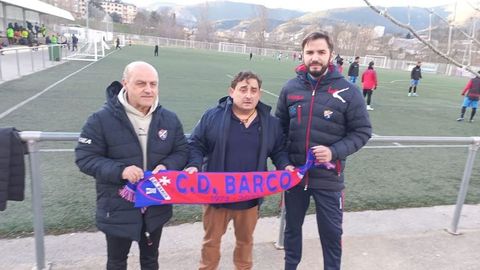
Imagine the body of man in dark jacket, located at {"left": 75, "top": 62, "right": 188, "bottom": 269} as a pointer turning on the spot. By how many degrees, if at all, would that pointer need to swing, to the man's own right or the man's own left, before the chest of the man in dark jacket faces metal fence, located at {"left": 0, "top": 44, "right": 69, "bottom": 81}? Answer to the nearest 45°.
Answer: approximately 135° to the man's own left

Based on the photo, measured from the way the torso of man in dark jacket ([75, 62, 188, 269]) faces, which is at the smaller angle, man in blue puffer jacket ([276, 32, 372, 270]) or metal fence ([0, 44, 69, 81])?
the man in blue puffer jacket

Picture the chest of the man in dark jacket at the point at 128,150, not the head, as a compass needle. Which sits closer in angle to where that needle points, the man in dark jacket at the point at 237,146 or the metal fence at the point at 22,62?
the man in dark jacket

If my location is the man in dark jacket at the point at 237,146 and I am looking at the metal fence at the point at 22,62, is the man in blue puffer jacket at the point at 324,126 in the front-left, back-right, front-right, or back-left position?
back-right

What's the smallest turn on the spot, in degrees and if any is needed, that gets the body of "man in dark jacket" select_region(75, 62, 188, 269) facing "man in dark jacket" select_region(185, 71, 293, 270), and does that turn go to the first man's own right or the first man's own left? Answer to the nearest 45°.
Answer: approximately 45° to the first man's own left

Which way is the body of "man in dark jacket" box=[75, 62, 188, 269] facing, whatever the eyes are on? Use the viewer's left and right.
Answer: facing the viewer and to the right of the viewer
